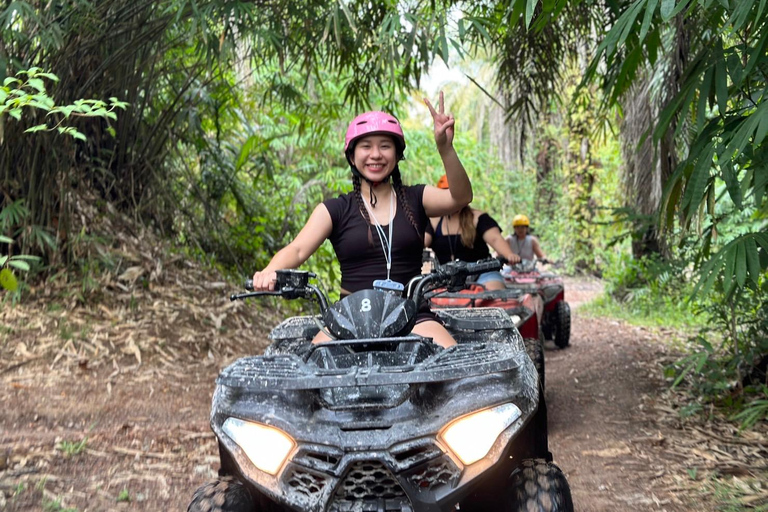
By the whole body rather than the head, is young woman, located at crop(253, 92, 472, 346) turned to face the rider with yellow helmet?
no

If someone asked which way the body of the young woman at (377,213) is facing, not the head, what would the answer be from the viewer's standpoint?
toward the camera

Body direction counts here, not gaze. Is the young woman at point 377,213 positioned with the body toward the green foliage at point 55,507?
no

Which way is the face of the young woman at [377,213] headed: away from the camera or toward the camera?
toward the camera

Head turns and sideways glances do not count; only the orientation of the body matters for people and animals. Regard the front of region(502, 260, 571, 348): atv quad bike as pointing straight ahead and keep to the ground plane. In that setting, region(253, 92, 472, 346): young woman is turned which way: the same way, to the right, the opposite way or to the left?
the same way

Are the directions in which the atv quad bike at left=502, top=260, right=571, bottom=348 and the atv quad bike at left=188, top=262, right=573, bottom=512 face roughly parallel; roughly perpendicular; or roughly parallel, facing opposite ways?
roughly parallel

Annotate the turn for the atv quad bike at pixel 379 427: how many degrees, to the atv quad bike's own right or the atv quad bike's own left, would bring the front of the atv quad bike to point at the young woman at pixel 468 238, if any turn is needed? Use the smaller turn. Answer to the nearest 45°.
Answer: approximately 180°

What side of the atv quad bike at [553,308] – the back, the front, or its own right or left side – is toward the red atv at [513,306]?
front

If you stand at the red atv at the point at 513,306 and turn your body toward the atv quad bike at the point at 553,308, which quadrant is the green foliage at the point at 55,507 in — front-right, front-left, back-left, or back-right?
back-left

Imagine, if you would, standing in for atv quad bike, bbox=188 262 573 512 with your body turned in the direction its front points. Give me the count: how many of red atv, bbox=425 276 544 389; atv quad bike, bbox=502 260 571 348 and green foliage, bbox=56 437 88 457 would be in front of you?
0

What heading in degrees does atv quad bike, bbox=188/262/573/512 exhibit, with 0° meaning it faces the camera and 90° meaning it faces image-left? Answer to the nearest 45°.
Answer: approximately 0°

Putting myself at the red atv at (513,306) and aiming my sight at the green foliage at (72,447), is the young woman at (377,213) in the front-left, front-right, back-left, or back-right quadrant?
front-left

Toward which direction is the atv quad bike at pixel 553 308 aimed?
toward the camera

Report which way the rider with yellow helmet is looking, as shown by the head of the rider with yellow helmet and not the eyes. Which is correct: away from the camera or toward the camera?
toward the camera

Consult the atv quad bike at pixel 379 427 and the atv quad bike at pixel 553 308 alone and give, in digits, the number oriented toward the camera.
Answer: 2

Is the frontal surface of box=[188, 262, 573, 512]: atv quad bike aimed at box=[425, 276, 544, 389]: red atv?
no
